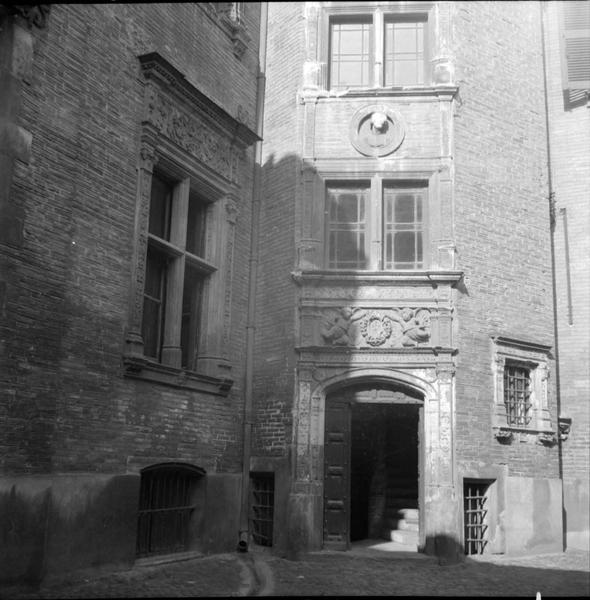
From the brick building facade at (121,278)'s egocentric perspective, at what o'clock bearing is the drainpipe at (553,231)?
The drainpipe is roughly at 10 o'clock from the brick building facade.

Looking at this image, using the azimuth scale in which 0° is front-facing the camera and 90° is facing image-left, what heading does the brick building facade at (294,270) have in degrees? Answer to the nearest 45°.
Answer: approximately 0°
